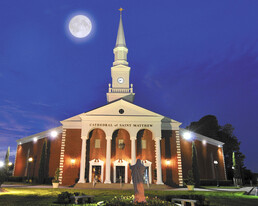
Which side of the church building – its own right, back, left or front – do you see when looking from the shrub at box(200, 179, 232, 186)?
left

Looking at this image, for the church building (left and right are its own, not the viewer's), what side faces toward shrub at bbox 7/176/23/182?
right

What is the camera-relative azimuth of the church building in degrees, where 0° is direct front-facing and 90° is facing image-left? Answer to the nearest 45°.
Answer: approximately 0°
